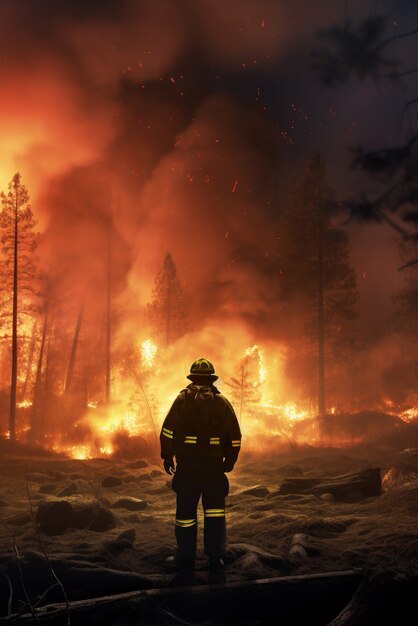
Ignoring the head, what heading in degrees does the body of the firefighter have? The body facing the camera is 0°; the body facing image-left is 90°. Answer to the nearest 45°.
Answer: approximately 180°

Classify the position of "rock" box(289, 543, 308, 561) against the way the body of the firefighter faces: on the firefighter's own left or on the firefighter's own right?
on the firefighter's own right

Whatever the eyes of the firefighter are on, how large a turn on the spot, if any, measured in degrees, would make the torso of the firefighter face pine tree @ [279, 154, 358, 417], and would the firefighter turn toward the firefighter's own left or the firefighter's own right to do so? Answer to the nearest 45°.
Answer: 0° — they already face it
